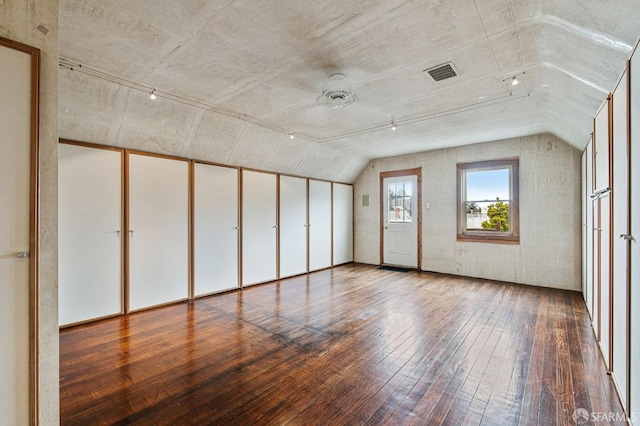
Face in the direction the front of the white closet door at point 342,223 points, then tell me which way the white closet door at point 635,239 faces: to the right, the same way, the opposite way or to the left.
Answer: the opposite way

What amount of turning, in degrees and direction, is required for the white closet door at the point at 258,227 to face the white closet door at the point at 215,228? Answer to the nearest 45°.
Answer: approximately 90° to its right

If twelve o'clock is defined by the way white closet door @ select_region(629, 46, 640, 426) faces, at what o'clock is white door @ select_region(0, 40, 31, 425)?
The white door is roughly at 10 o'clock from the white closet door.

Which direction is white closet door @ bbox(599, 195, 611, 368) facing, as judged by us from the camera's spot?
facing to the left of the viewer

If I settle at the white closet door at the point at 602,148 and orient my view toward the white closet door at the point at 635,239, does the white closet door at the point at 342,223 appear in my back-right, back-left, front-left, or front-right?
back-right

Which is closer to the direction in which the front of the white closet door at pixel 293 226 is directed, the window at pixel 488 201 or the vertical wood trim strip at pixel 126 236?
the window

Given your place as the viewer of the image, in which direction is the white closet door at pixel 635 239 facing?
facing to the left of the viewer

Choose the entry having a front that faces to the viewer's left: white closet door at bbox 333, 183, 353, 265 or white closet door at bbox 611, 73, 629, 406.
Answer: white closet door at bbox 611, 73, 629, 406

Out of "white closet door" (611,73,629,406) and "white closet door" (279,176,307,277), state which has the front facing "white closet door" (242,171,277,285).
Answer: "white closet door" (611,73,629,406)

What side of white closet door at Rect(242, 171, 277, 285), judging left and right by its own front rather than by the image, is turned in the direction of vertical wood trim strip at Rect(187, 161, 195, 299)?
right

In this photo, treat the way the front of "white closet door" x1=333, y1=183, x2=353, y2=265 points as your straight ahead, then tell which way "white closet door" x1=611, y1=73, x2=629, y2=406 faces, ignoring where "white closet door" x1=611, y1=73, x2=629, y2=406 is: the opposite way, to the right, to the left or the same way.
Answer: the opposite way
